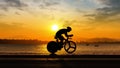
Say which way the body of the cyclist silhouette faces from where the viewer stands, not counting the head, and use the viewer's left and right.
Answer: facing to the right of the viewer
